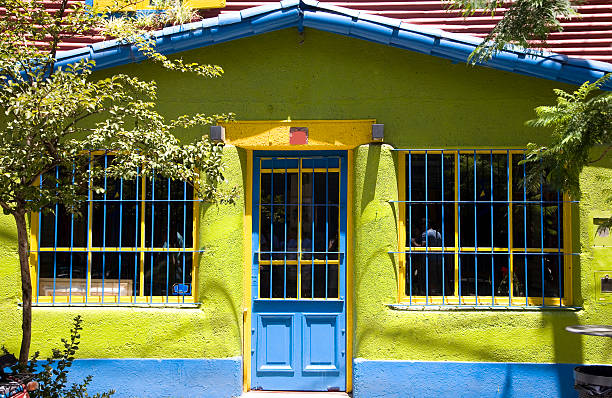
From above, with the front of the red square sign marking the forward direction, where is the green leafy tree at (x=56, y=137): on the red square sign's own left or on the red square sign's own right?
on the red square sign's own right

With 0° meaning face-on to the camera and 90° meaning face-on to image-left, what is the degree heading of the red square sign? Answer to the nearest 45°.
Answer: approximately 0°
